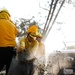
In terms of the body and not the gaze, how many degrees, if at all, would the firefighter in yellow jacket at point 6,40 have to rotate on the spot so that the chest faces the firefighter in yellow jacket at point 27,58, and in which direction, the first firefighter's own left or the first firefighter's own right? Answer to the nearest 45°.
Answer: approximately 45° to the first firefighter's own right
